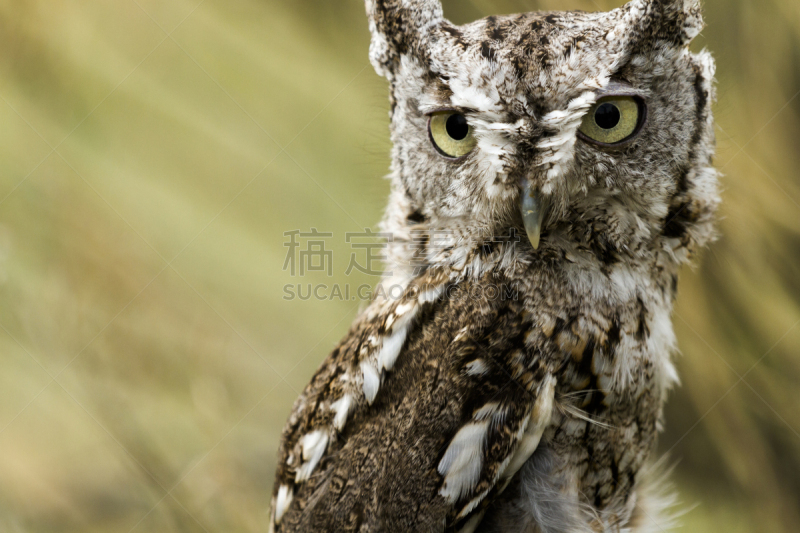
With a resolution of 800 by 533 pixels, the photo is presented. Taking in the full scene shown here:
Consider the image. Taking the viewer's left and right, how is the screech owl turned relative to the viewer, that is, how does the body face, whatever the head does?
facing the viewer and to the right of the viewer
